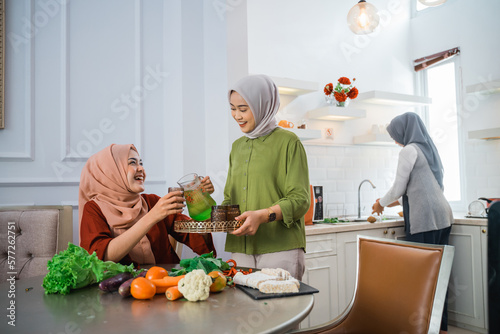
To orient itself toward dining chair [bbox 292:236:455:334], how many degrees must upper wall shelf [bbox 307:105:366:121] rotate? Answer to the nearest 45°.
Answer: approximately 45° to its right

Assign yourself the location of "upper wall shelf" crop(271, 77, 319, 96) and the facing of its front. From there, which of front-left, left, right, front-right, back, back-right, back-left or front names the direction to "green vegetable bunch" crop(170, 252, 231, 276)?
front-right

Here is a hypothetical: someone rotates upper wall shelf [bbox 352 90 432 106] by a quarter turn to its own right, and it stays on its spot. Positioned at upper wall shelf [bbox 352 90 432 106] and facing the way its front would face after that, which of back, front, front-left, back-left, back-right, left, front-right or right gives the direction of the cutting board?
front-left

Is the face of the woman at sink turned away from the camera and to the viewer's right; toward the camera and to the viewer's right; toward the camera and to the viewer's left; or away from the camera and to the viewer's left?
away from the camera and to the viewer's left

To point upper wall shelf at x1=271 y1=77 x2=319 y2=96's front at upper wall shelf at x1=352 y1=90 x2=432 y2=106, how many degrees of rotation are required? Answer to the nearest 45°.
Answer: approximately 90° to its left

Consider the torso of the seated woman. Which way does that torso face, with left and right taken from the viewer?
facing the viewer and to the right of the viewer

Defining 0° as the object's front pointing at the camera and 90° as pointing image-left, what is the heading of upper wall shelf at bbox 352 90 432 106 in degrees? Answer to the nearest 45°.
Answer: approximately 315°

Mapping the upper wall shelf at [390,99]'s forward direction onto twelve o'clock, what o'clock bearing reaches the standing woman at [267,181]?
The standing woman is roughly at 2 o'clock from the upper wall shelf.

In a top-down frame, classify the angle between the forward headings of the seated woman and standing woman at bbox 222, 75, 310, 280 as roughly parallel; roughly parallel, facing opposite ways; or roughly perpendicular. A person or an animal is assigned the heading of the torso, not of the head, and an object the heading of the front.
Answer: roughly perpendicular

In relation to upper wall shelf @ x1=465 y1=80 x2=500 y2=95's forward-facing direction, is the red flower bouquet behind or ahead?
ahead
